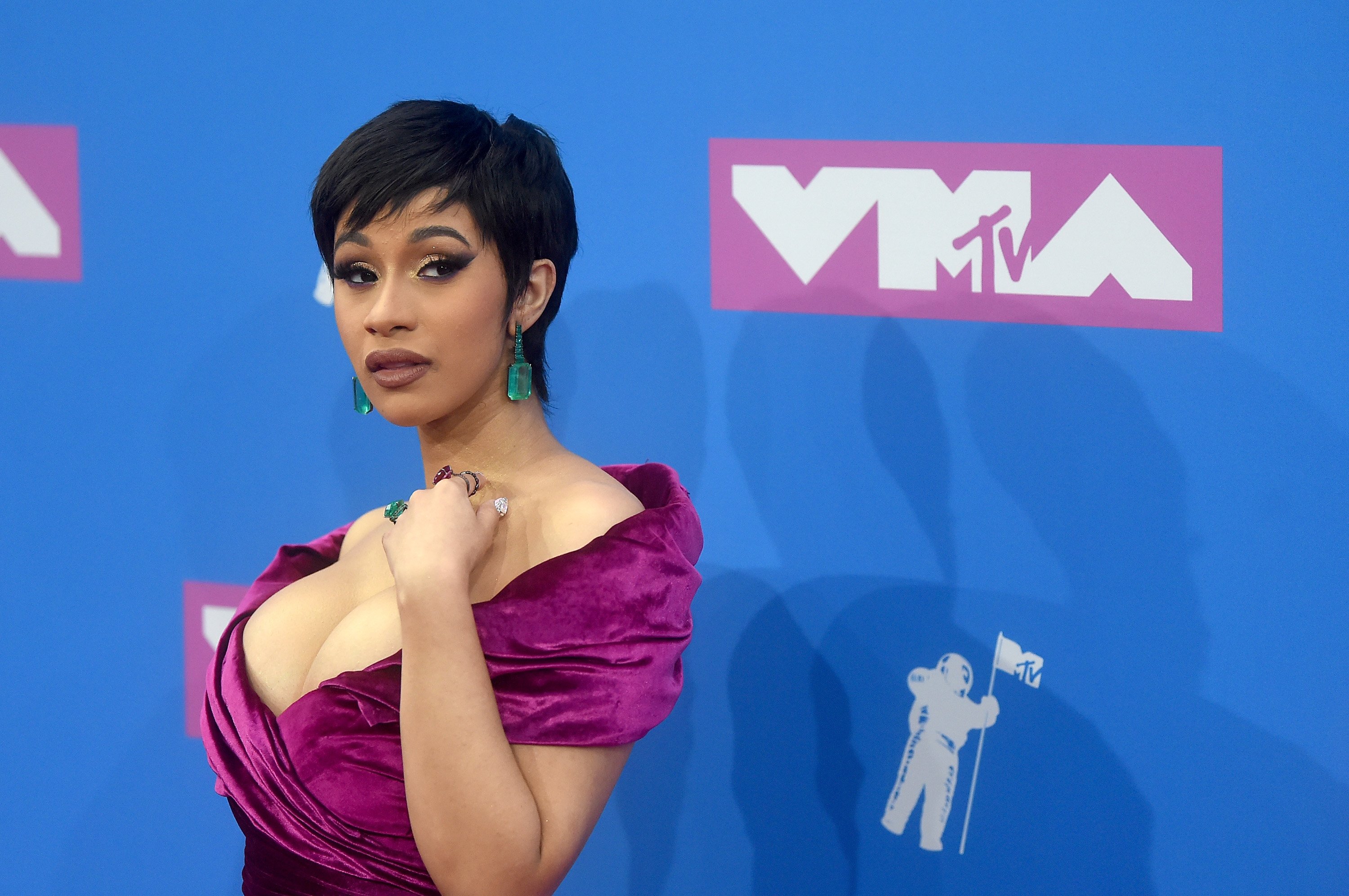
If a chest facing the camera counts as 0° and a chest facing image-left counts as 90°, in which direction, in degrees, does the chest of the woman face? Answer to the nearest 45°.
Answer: approximately 45°
